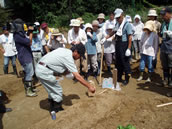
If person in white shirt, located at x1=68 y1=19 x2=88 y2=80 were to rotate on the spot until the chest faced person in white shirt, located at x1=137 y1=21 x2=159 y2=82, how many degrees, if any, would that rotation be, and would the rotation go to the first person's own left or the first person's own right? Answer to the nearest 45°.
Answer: approximately 90° to the first person's own left

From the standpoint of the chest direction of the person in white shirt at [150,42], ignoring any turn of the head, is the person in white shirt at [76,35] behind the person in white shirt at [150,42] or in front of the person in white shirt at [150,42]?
in front

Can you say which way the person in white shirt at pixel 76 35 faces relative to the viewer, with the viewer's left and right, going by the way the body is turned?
facing the viewer

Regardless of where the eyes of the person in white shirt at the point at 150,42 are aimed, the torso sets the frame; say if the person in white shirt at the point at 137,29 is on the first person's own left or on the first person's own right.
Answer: on the first person's own right

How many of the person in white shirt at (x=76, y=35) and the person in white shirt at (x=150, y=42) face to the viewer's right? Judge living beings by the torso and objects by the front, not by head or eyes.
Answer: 0

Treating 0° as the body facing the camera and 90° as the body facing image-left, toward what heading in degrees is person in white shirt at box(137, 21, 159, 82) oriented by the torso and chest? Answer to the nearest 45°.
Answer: approximately 45°

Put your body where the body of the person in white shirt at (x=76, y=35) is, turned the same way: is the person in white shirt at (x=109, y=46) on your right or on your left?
on your left
